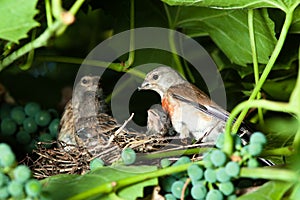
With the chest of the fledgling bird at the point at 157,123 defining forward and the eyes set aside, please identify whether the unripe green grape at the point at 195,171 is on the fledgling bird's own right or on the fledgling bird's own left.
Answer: on the fledgling bird's own left

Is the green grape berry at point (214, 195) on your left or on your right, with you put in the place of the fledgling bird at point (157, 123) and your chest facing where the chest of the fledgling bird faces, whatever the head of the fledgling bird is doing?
on your left

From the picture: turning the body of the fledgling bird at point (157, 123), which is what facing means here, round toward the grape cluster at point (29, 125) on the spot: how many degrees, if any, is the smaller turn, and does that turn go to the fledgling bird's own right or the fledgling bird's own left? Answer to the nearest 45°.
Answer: approximately 45° to the fledgling bird's own right

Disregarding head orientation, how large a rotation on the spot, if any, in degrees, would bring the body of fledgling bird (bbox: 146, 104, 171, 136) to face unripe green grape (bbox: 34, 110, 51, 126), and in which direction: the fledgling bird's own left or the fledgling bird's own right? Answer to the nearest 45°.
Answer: approximately 45° to the fledgling bird's own right

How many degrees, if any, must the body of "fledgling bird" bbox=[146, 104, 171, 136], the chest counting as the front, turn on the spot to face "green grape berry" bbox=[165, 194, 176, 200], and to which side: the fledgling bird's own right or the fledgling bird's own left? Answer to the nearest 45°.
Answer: approximately 45° to the fledgling bird's own left

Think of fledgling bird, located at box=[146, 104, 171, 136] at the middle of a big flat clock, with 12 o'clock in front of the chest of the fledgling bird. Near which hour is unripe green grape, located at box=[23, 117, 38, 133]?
The unripe green grape is roughly at 2 o'clock from the fledgling bird.

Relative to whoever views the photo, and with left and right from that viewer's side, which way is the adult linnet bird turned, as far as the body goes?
facing to the left of the viewer
